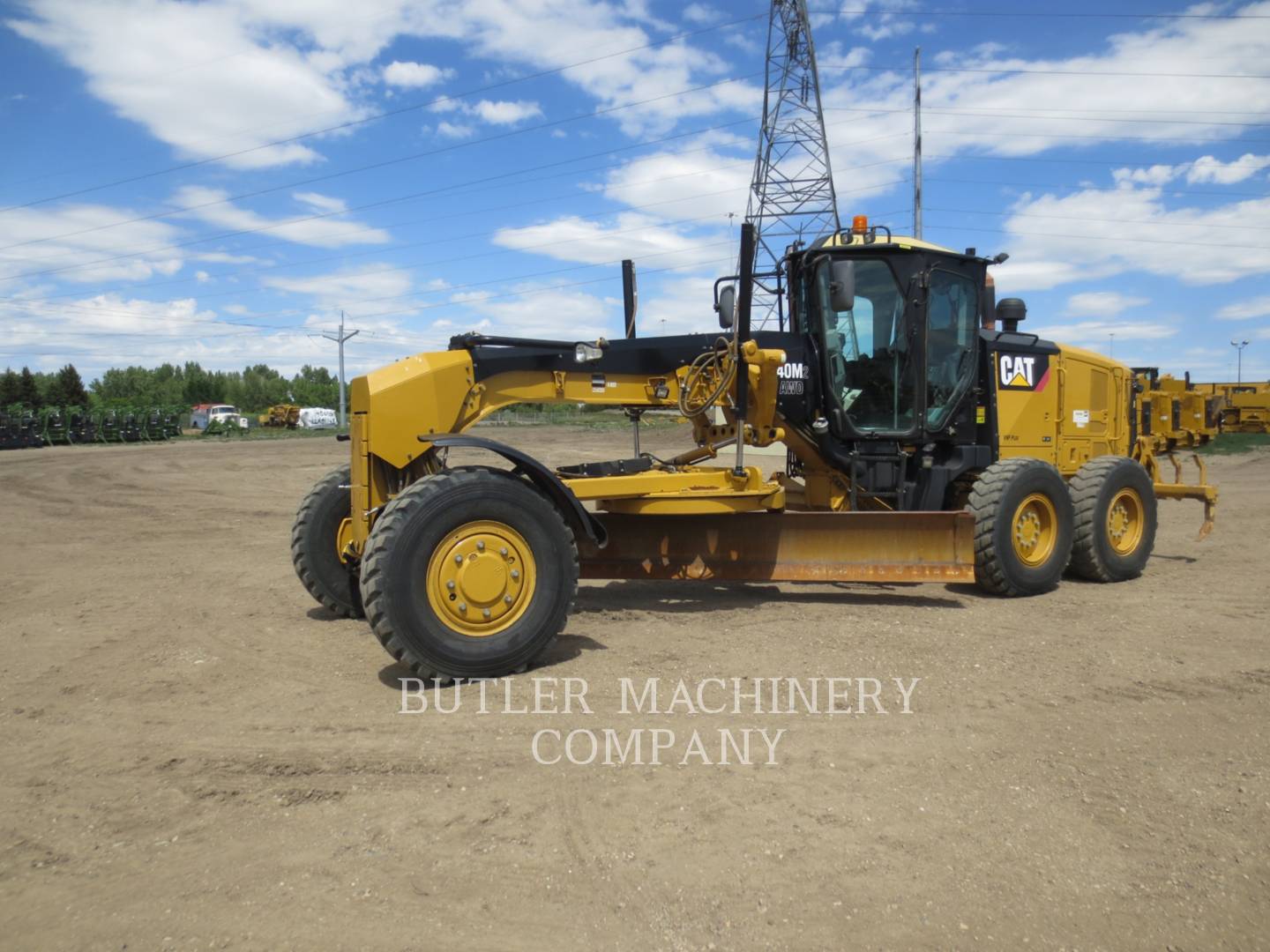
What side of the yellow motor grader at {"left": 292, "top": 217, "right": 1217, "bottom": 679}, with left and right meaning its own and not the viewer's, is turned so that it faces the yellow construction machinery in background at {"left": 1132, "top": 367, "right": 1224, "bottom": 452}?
back

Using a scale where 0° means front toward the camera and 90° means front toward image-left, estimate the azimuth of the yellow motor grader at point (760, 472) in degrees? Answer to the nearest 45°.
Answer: approximately 45°

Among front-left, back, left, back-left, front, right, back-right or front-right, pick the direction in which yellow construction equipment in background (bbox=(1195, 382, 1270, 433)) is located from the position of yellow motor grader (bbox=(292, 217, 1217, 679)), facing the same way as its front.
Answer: back
